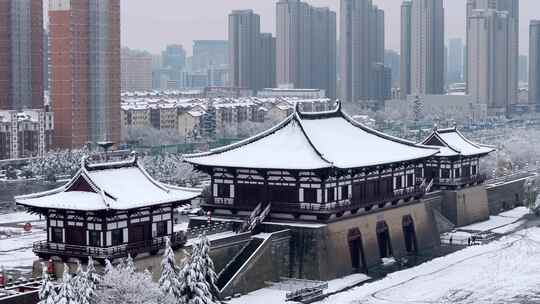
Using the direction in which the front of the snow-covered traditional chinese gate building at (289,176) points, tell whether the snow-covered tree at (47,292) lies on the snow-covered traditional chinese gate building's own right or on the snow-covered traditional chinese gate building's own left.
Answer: on the snow-covered traditional chinese gate building's own right

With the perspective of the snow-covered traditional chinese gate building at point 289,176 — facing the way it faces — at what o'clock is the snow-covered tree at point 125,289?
The snow-covered tree is roughly at 2 o'clock from the snow-covered traditional chinese gate building.

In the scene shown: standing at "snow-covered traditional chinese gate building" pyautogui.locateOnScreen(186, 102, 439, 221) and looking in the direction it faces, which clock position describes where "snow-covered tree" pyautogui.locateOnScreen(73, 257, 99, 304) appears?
The snow-covered tree is roughly at 2 o'clock from the snow-covered traditional chinese gate building.

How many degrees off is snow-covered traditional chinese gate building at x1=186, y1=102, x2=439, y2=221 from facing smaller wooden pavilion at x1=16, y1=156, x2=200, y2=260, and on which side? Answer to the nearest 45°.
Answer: approximately 90° to its right

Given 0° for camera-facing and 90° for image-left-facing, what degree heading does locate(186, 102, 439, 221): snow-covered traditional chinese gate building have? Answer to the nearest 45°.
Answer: approximately 315°

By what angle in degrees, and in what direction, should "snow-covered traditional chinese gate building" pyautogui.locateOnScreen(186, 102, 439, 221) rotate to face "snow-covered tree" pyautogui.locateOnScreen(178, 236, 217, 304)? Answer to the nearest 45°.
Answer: approximately 45° to its right

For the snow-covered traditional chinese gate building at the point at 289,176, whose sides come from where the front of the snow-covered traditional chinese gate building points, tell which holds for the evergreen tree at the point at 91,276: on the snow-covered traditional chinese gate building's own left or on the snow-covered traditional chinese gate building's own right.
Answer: on the snow-covered traditional chinese gate building's own right

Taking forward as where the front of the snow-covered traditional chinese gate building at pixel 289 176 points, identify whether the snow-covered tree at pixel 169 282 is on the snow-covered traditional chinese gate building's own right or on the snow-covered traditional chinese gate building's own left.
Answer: on the snow-covered traditional chinese gate building's own right
